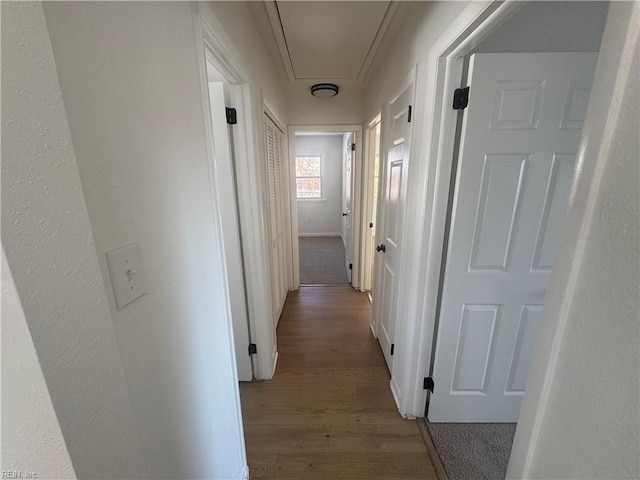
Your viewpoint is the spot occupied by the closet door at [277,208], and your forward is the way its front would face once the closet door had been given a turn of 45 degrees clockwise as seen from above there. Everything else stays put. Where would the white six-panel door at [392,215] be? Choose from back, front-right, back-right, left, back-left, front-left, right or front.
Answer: front

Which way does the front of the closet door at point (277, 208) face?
to the viewer's right

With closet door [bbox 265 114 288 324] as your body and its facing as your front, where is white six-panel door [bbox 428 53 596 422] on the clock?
The white six-panel door is roughly at 2 o'clock from the closet door.

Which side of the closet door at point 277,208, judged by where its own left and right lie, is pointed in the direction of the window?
left
